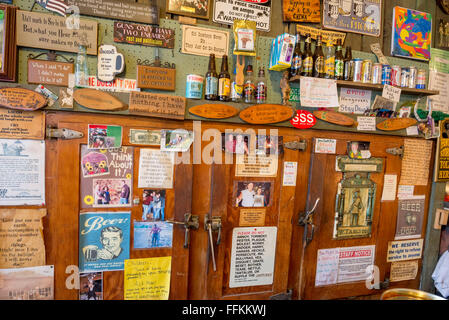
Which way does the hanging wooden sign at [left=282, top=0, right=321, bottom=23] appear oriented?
toward the camera

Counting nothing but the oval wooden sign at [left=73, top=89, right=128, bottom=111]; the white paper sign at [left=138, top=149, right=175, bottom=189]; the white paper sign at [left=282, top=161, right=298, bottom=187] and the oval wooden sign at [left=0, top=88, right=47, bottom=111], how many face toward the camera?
4

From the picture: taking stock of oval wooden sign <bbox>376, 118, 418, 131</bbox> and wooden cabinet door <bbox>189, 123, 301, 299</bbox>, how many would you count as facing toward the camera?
2

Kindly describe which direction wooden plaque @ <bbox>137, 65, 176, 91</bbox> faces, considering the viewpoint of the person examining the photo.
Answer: facing the viewer

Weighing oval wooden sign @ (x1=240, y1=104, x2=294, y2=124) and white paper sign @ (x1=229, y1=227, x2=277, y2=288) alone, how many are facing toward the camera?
2

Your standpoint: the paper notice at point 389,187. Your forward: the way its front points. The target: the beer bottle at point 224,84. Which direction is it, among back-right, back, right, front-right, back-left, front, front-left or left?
front-right

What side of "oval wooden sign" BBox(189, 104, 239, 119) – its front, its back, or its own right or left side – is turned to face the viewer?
front

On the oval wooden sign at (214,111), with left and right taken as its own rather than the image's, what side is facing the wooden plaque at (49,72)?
right
